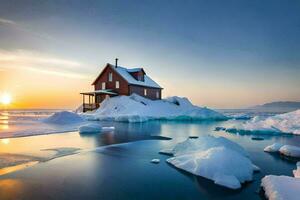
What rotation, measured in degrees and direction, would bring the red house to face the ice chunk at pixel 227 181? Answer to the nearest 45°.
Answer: approximately 45° to its left

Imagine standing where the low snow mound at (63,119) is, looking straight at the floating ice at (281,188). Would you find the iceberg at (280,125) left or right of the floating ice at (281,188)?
left

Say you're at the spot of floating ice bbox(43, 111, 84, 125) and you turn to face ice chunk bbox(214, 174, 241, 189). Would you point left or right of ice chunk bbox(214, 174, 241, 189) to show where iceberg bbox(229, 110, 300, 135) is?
left

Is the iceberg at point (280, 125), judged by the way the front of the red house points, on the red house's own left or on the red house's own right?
on the red house's own left

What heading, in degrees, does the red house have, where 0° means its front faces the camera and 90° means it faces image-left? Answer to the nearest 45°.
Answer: approximately 45°

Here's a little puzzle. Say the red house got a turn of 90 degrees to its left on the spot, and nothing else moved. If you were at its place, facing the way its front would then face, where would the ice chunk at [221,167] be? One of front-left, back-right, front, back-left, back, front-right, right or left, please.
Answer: front-right

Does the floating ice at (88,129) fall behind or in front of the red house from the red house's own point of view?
in front

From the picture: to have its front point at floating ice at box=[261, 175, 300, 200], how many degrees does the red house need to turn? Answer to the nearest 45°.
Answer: approximately 45° to its left

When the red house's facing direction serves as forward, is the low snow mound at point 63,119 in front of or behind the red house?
in front
